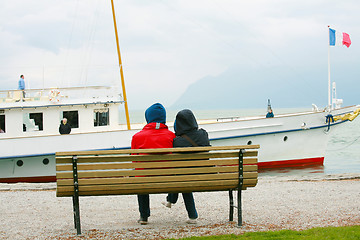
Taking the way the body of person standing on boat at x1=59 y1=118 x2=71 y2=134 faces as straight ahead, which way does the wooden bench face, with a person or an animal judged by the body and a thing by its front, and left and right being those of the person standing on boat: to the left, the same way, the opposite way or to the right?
the opposite way

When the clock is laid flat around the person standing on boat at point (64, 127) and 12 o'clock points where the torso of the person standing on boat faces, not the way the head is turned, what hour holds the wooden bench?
The wooden bench is roughly at 12 o'clock from the person standing on boat.

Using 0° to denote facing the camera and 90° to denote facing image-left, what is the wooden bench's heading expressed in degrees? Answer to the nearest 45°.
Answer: approximately 180°

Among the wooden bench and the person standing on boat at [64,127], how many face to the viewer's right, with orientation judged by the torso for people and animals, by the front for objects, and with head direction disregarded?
0

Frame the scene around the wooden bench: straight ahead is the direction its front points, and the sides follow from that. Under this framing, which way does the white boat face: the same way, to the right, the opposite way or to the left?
to the right

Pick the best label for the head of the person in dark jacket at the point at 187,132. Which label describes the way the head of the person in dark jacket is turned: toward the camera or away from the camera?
away from the camera

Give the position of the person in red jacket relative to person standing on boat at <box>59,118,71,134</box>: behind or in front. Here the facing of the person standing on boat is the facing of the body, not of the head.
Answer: in front

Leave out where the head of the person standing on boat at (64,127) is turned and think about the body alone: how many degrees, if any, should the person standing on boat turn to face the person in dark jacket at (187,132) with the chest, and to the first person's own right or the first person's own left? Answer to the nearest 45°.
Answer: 0° — they already face them

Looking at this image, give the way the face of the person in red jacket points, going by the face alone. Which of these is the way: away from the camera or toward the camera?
away from the camera

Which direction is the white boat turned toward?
to the viewer's right
